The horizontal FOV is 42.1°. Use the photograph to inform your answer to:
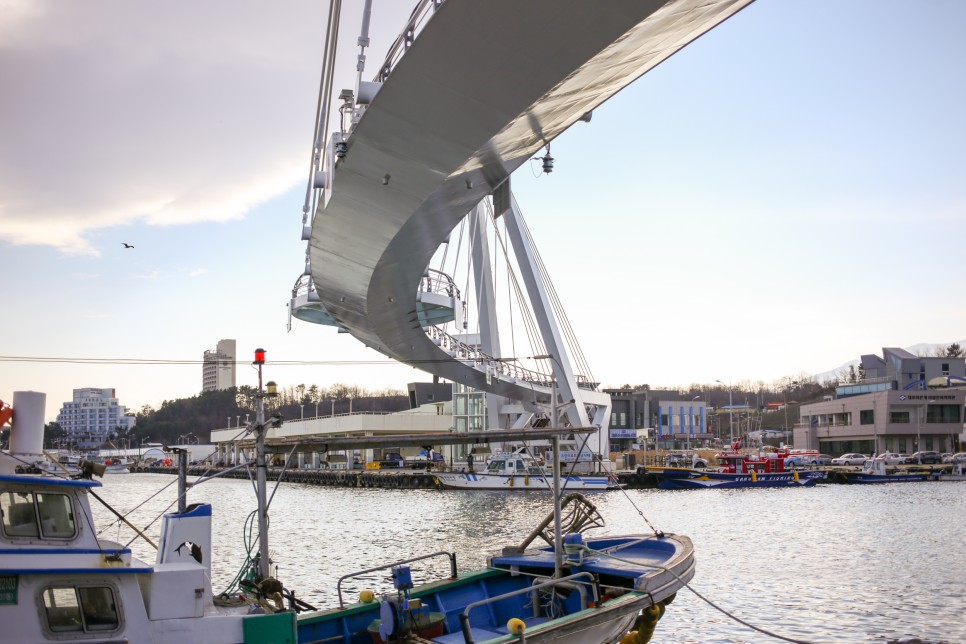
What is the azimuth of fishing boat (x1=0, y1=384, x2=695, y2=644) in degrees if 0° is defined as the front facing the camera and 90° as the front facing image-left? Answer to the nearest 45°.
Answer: approximately 270°
